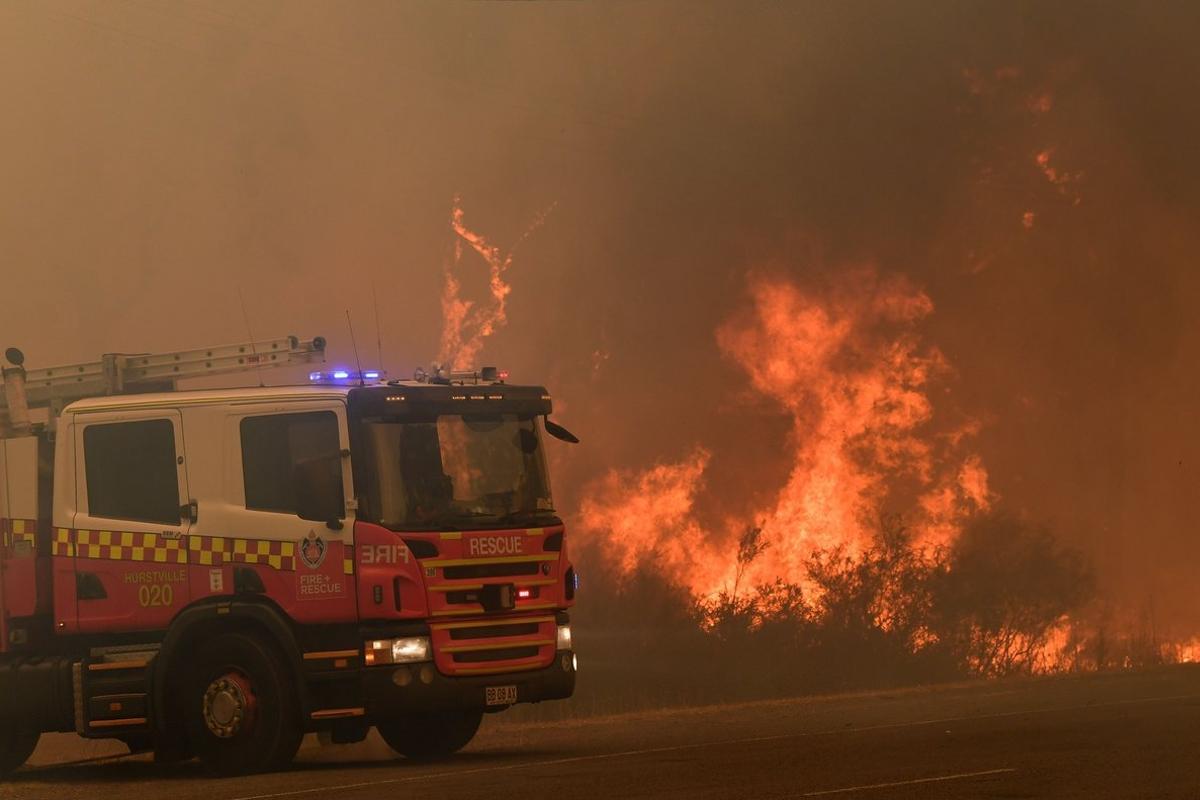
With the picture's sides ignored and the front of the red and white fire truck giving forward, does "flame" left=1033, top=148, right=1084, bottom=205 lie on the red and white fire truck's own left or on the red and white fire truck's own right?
on the red and white fire truck's own left

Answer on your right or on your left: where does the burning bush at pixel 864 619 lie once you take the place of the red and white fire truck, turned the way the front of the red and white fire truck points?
on your left

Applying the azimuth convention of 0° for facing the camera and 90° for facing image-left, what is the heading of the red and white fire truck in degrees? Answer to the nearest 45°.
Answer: approximately 315°

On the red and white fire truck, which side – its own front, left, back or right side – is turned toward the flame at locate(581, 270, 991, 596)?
left

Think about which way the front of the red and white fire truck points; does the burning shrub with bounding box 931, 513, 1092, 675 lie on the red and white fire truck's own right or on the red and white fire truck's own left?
on the red and white fire truck's own left
